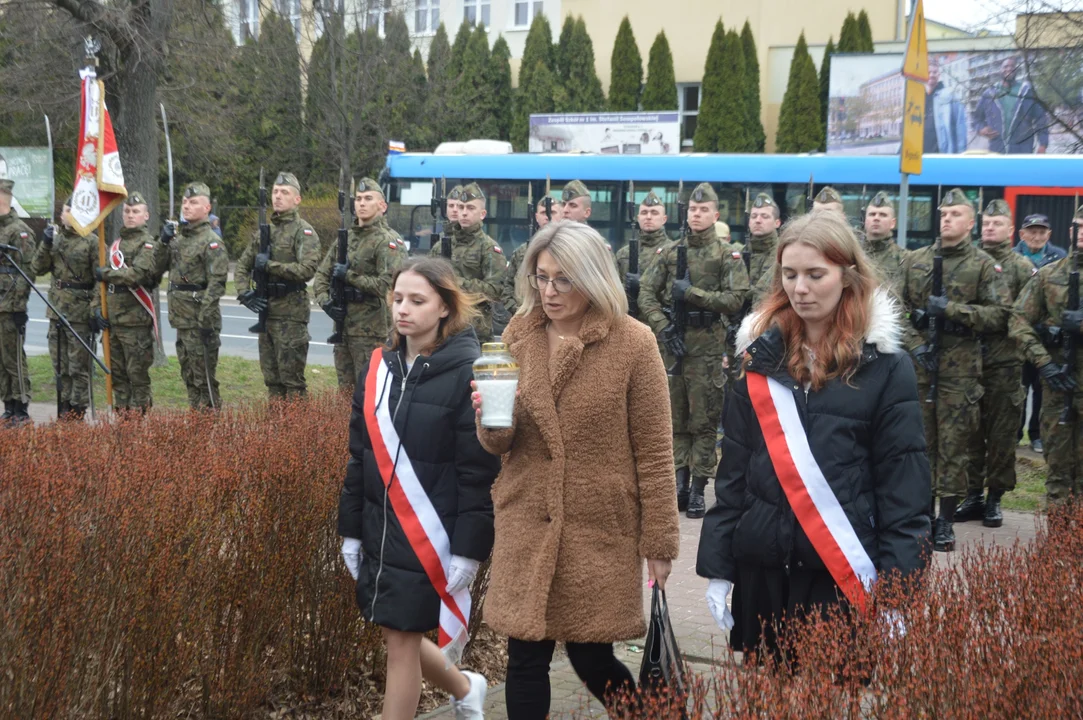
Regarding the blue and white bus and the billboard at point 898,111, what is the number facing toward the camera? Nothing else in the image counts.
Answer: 1

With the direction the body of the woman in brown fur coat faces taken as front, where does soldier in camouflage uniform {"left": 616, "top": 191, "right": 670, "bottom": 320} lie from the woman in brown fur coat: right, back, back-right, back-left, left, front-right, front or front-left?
back-right

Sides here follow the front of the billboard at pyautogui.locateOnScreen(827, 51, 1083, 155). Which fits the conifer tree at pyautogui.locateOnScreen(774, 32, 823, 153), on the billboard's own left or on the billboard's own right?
on the billboard's own right

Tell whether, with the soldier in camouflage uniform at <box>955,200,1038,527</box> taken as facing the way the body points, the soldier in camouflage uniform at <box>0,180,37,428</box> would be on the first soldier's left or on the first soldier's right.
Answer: on the first soldier's right

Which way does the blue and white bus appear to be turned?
to the viewer's left

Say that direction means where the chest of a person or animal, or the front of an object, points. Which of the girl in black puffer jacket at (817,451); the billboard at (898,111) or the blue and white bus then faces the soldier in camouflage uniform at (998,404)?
the billboard
